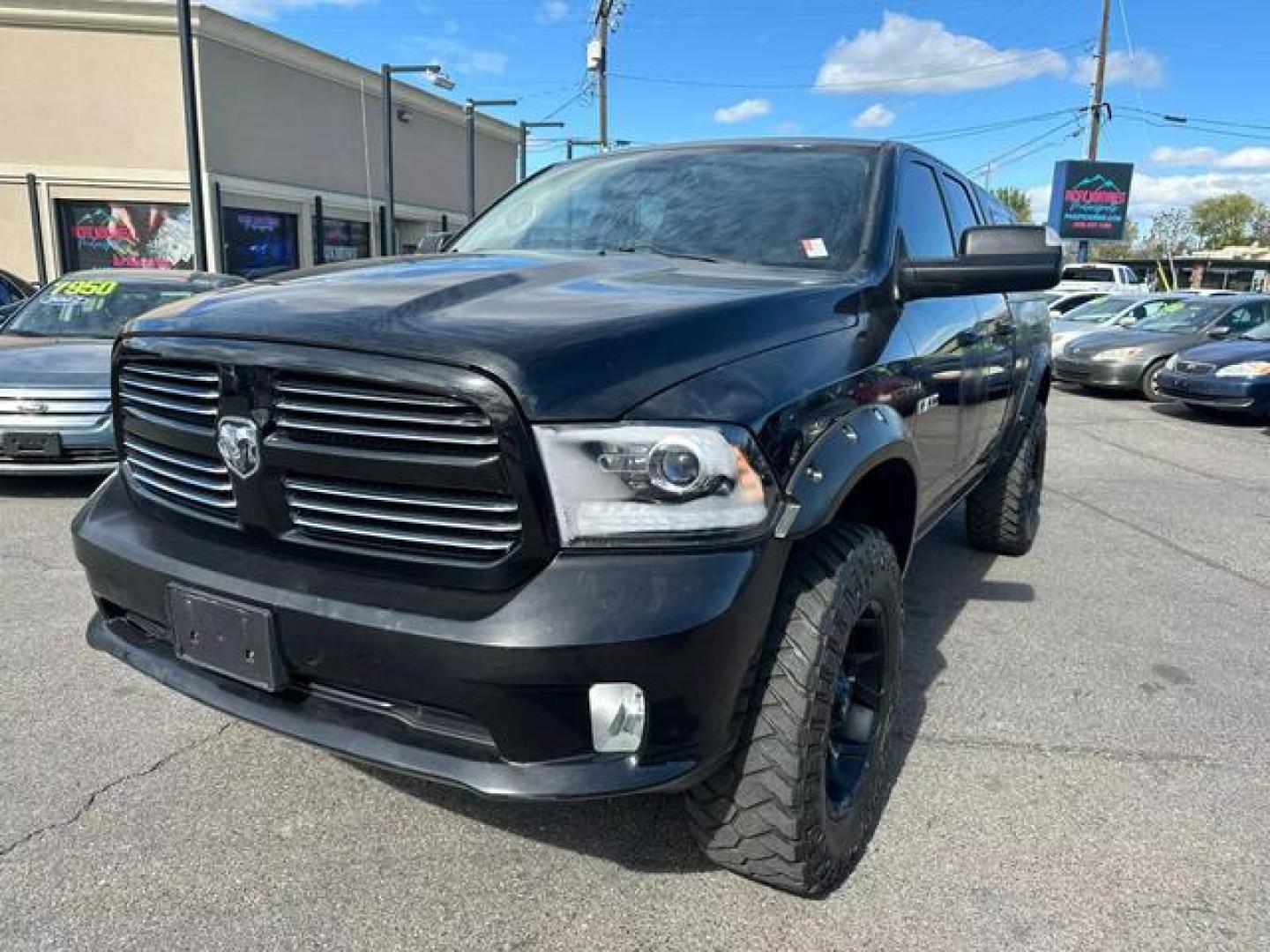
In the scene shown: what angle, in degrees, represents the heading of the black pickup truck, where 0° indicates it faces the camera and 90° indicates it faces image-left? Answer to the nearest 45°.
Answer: approximately 45°

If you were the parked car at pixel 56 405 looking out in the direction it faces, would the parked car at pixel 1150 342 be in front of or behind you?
behind

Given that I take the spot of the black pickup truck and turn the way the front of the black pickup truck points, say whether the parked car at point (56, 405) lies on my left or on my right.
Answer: on my right

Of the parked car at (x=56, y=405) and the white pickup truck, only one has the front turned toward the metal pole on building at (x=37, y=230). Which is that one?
the white pickup truck

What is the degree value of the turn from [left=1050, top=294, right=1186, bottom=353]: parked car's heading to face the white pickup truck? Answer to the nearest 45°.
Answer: approximately 135° to its right

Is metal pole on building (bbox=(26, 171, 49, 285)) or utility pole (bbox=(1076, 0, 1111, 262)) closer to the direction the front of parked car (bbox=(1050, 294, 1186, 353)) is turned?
the metal pole on building

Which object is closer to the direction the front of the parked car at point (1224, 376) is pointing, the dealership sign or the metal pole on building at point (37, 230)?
the metal pole on building

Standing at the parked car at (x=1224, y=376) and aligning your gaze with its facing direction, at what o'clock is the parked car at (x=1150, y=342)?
the parked car at (x=1150, y=342) is roughly at 4 o'clock from the parked car at (x=1224, y=376).

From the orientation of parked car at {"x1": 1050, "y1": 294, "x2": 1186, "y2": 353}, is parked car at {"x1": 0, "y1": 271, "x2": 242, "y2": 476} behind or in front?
in front

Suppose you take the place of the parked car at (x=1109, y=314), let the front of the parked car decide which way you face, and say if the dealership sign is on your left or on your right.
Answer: on your right

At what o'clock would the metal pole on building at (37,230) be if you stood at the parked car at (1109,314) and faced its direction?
The metal pole on building is roughly at 1 o'clock from the parked car.

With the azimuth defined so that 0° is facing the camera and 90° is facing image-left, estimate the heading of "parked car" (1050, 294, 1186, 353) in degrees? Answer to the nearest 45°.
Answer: approximately 45°

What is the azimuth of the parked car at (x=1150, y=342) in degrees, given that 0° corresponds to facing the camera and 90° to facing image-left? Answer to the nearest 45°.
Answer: approximately 45°
